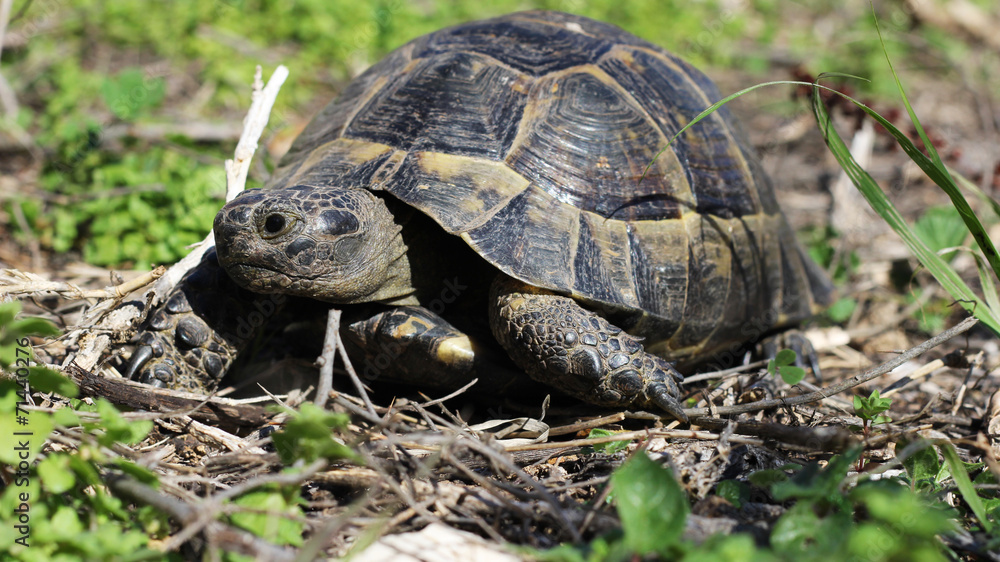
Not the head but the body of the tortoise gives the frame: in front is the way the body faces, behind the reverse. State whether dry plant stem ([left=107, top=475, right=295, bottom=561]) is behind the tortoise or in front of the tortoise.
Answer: in front

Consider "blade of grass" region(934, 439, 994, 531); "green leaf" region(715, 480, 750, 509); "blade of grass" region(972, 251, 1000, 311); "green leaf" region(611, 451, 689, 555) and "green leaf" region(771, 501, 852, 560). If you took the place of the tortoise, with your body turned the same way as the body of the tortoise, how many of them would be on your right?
0

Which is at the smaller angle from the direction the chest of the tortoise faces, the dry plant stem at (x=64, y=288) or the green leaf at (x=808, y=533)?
the dry plant stem

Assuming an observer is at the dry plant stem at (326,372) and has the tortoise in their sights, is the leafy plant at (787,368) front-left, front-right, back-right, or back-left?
front-right

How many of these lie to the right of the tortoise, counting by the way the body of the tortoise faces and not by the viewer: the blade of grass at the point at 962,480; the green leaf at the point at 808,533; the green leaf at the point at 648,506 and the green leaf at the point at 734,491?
0

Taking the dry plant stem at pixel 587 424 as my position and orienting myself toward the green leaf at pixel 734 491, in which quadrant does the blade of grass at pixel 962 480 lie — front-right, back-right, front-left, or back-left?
front-left

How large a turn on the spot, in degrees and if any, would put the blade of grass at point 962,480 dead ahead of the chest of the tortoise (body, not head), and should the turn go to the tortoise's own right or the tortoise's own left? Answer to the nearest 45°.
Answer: approximately 90° to the tortoise's own left

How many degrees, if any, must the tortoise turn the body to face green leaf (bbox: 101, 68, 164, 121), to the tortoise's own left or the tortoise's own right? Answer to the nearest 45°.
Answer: approximately 90° to the tortoise's own right

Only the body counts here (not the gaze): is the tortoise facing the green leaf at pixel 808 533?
no

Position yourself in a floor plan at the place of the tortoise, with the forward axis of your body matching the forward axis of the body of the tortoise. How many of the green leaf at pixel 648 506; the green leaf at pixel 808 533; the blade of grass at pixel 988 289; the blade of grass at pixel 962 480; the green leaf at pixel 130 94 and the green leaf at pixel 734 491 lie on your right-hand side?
1

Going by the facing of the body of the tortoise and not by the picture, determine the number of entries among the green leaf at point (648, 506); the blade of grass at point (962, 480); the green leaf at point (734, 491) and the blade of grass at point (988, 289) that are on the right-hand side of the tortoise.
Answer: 0

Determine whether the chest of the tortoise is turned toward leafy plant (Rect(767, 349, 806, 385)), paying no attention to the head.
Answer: no

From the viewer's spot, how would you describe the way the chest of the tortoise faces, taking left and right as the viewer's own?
facing the viewer and to the left of the viewer

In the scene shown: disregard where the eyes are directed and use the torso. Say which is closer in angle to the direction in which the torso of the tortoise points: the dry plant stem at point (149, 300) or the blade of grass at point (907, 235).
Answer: the dry plant stem

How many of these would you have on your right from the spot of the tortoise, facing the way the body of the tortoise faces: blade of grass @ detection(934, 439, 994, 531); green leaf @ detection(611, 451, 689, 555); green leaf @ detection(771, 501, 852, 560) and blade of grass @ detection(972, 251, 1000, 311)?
0

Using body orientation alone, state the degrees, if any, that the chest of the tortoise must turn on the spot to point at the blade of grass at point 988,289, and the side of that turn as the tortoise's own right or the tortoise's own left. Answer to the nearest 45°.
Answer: approximately 135° to the tortoise's own left
